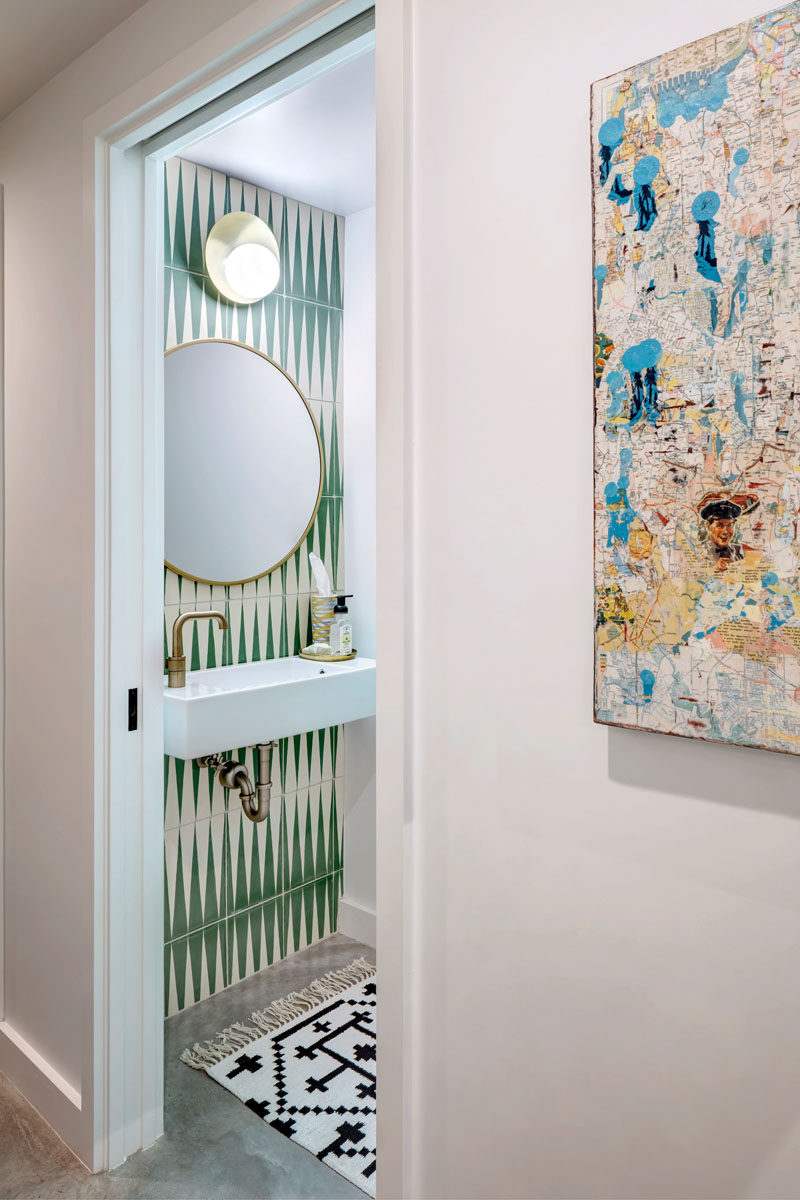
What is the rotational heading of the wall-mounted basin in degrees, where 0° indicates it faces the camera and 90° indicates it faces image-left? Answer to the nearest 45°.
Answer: approximately 315°

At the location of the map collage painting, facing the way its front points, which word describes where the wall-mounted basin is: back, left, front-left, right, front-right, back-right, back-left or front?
right

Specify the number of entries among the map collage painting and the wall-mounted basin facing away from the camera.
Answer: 0

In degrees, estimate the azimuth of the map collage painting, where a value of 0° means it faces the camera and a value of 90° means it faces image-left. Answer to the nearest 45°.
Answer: approximately 45°

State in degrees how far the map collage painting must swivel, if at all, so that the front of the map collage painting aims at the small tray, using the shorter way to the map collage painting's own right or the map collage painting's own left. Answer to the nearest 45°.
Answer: approximately 90° to the map collage painting's own right

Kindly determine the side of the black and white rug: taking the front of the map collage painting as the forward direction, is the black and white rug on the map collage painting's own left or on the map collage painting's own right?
on the map collage painting's own right

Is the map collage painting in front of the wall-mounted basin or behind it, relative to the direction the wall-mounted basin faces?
in front
